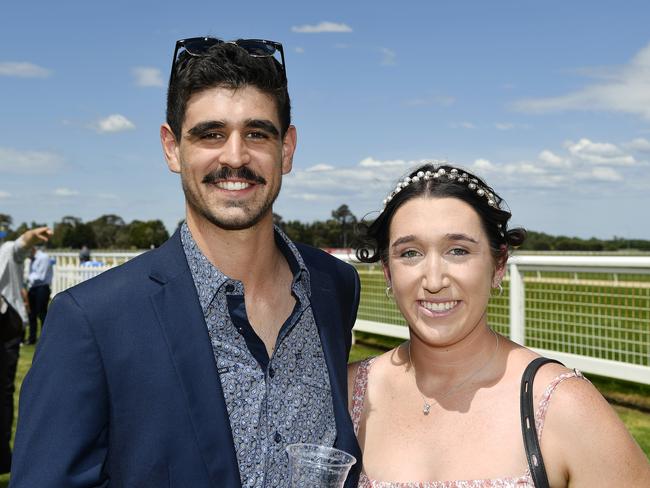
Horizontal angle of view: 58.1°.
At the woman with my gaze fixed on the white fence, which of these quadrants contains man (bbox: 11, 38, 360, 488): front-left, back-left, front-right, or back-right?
back-left

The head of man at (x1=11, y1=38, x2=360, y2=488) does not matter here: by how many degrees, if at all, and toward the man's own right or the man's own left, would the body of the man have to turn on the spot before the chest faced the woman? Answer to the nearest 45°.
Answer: approximately 45° to the man's own left

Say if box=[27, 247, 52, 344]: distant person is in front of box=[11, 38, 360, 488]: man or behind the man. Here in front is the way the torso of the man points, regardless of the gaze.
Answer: behind

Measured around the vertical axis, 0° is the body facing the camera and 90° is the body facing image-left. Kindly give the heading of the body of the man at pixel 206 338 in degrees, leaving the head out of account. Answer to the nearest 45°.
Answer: approximately 315°

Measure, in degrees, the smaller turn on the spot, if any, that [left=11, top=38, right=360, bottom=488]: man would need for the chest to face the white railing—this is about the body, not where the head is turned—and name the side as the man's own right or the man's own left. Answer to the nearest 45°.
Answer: approximately 135° to the man's own left

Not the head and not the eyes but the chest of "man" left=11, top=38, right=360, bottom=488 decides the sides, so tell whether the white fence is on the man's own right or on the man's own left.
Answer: on the man's own left

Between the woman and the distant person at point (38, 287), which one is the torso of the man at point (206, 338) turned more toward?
the woman
